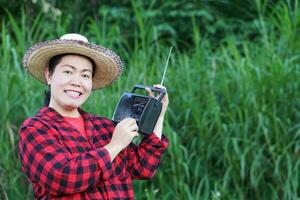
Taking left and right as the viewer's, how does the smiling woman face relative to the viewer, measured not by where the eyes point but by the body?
facing the viewer and to the right of the viewer
